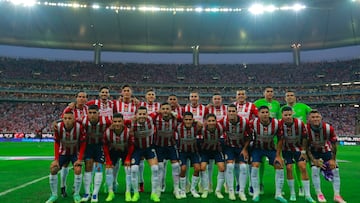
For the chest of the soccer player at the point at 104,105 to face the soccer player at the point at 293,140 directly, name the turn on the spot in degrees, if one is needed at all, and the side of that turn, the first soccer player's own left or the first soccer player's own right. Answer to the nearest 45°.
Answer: approximately 45° to the first soccer player's own left

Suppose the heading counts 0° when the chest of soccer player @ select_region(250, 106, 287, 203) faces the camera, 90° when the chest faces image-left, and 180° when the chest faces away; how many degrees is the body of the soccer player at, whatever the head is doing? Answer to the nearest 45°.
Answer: approximately 0°

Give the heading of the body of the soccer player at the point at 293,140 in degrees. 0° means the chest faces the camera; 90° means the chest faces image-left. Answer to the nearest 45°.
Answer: approximately 0°

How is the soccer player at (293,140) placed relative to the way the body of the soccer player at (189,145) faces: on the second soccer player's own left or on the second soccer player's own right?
on the second soccer player's own left

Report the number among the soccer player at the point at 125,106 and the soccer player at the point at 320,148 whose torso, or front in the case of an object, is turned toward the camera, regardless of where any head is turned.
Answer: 2

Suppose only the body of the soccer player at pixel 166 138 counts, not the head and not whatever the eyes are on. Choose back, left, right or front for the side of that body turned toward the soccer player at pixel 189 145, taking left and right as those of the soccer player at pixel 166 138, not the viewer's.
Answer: left
